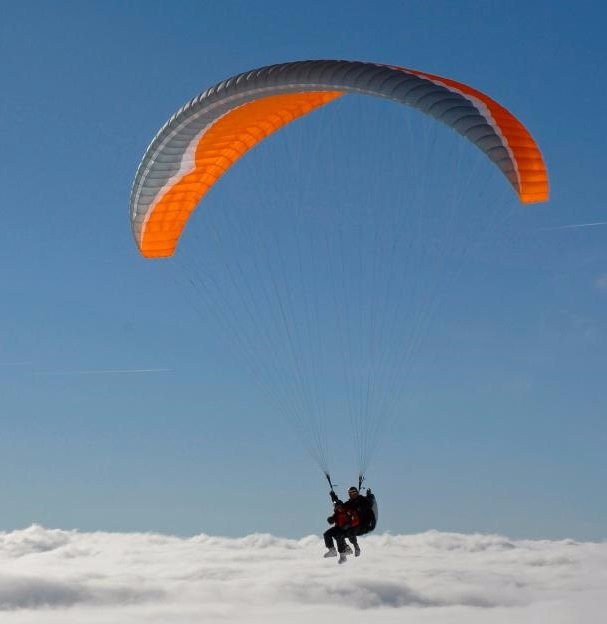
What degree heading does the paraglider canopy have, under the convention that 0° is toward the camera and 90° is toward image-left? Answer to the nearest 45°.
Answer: approximately 45°
